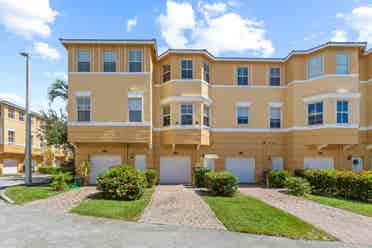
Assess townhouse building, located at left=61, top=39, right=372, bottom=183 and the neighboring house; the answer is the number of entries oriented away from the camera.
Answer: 0

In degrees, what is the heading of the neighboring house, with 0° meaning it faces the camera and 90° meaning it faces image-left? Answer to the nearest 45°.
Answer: approximately 315°

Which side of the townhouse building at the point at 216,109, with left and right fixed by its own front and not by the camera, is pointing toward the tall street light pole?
right

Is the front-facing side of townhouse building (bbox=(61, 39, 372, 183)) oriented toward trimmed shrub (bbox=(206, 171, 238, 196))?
yes

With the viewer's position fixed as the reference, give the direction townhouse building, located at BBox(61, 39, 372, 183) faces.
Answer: facing the viewer
